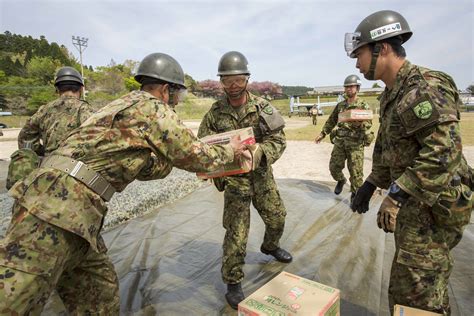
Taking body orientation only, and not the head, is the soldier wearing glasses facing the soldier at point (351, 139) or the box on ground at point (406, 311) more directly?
the box on ground

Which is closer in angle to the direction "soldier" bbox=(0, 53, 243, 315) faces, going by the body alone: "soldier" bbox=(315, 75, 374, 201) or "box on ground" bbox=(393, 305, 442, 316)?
the soldier

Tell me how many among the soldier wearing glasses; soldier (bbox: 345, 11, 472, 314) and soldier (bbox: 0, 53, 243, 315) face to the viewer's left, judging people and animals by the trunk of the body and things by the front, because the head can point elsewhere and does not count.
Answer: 1

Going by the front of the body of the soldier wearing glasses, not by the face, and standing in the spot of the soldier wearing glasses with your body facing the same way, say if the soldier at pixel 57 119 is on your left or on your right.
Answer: on your right

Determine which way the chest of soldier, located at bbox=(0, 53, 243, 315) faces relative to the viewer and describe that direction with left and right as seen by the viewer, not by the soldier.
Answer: facing away from the viewer and to the right of the viewer

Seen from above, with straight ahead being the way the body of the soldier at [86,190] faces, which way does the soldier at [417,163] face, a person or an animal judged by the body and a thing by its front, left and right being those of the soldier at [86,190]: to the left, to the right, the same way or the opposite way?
to the left

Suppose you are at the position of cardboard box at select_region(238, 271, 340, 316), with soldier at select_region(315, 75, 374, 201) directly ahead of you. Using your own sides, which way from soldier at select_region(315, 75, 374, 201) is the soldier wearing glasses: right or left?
left

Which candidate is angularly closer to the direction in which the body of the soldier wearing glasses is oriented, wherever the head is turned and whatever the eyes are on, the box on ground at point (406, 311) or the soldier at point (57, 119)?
the box on ground

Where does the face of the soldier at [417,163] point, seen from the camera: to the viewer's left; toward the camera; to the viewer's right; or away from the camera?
to the viewer's left

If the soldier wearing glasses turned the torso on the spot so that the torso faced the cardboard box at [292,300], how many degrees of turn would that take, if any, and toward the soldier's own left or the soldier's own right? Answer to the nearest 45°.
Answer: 0° — they already face it

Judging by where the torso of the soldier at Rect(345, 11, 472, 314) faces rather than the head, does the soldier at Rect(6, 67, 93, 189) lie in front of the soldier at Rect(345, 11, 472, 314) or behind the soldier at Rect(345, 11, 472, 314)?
in front

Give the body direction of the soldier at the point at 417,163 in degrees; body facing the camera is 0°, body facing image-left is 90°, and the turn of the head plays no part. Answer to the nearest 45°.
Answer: approximately 90°

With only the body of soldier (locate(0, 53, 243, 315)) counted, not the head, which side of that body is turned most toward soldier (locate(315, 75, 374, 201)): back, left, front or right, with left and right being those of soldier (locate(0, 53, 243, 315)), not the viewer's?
front

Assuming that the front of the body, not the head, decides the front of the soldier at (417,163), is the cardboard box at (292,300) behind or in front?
in front
